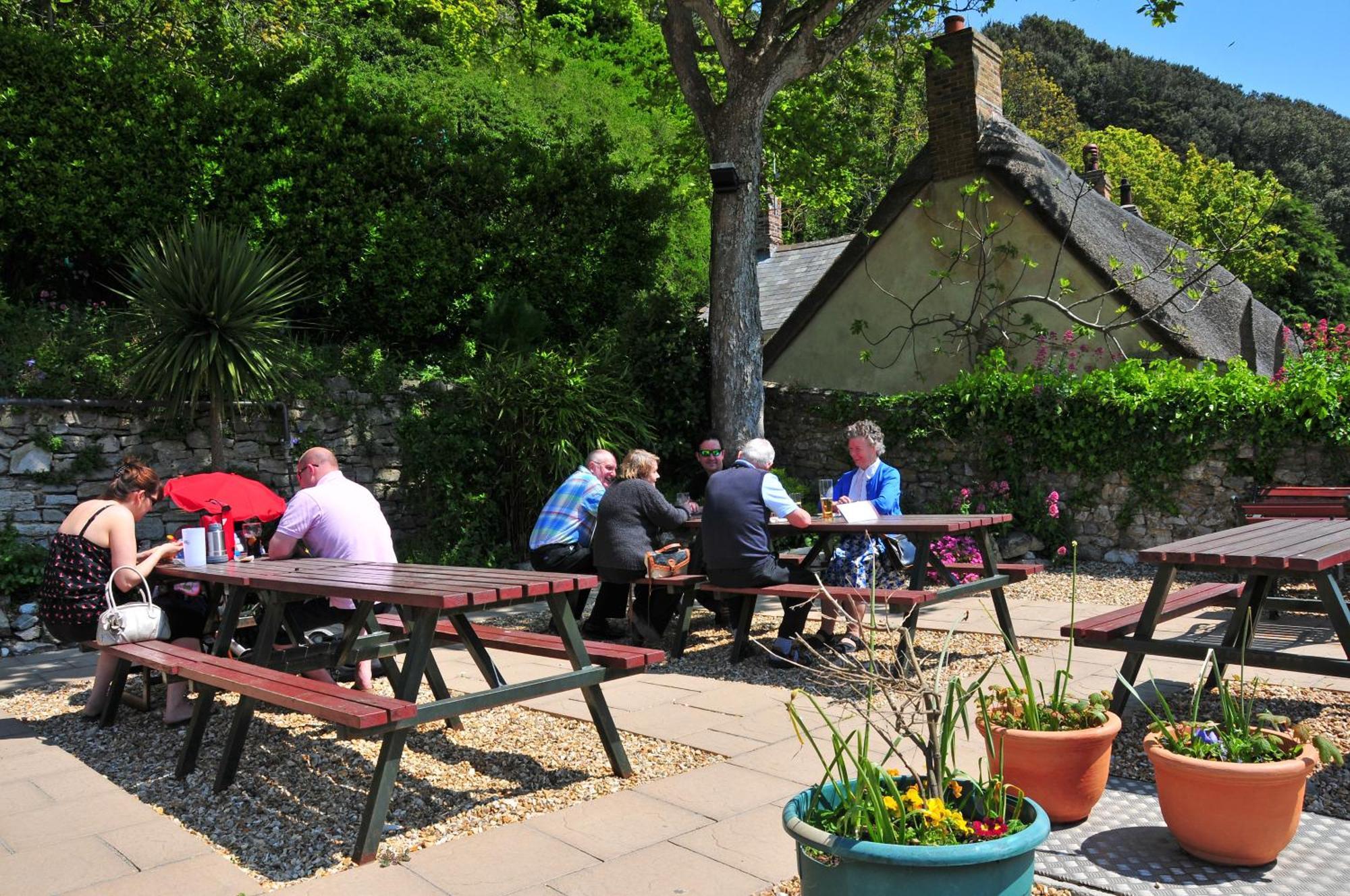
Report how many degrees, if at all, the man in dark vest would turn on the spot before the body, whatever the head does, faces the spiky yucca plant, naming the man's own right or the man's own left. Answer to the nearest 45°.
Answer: approximately 90° to the man's own left

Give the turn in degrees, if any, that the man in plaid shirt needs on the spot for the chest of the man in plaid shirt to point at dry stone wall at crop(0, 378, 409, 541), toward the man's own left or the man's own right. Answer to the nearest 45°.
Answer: approximately 135° to the man's own left

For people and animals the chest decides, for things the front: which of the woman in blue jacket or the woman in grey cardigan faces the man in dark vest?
the woman in blue jacket

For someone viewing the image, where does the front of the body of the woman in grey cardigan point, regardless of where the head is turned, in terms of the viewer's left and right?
facing away from the viewer and to the right of the viewer

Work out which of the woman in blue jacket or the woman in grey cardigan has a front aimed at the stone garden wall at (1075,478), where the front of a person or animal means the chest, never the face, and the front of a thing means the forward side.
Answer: the woman in grey cardigan

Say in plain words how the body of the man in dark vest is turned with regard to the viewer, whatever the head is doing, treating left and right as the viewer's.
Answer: facing away from the viewer and to the right of the viewer

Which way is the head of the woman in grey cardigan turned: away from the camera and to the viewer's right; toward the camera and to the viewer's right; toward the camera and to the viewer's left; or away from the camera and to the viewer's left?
away from the camera and to the viewer's right

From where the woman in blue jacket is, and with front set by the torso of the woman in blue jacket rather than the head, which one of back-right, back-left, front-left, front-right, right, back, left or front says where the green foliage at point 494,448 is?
right

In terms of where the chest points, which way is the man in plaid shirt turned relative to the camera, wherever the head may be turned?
to the viewer's right

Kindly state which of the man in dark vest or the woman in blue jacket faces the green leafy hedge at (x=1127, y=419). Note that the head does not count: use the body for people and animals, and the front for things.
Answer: the man in dark vest

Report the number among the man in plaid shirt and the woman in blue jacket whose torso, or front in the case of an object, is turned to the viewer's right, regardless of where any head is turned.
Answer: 1

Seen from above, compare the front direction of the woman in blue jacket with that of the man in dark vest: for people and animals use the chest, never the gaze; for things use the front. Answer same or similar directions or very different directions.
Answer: very different directions

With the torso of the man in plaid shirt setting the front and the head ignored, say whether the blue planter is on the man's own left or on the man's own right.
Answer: on the man's own right

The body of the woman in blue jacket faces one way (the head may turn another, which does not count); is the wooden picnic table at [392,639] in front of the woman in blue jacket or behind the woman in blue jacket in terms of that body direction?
in front

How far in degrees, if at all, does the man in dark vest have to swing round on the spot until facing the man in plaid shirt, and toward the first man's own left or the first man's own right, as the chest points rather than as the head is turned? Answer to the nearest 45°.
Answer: approximately 90° to the first man's own left

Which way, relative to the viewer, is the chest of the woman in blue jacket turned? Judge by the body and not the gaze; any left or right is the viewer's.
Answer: facing the viewer and to the left of the viewer

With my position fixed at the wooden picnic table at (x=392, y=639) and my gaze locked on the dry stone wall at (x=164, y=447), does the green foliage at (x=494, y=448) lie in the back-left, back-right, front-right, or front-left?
front-right

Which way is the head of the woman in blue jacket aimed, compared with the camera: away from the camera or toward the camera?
toward the camera

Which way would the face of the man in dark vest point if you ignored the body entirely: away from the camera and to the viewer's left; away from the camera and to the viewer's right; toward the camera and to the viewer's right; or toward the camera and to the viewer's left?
away from the camera and to the viewer's right

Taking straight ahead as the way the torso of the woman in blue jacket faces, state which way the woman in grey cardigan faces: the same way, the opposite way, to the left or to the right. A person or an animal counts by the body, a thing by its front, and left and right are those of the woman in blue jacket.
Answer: the opposite way
